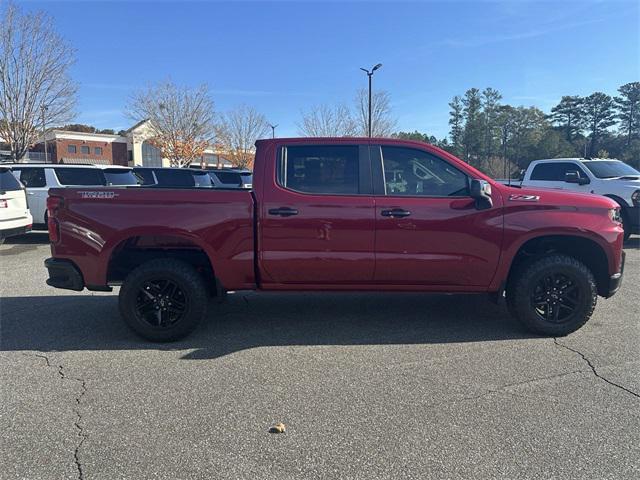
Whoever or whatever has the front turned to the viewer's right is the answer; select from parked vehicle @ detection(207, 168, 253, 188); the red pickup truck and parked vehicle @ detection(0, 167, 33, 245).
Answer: the red pickup truck

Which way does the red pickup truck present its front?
to the viewer's right

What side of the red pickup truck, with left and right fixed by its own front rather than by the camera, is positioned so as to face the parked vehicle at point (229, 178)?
left

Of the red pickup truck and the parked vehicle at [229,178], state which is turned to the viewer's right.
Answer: the red pickup truck

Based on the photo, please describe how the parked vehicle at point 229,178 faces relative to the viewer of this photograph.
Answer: facing away from the viewer and to the left of the viewer

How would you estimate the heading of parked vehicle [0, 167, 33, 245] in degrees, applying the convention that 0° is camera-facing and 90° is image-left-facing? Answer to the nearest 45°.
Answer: approximately 135°

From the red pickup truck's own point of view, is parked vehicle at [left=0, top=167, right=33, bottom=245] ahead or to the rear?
to the rear

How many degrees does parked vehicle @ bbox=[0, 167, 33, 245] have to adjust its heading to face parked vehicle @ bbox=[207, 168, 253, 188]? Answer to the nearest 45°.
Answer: approximately 90° to its right

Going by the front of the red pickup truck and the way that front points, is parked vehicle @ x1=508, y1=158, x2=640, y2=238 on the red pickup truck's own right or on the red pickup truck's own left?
on the red pickup truck's own left

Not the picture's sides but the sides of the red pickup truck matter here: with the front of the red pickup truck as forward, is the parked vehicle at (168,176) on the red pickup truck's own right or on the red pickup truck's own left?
on the red pickup truck's own left
